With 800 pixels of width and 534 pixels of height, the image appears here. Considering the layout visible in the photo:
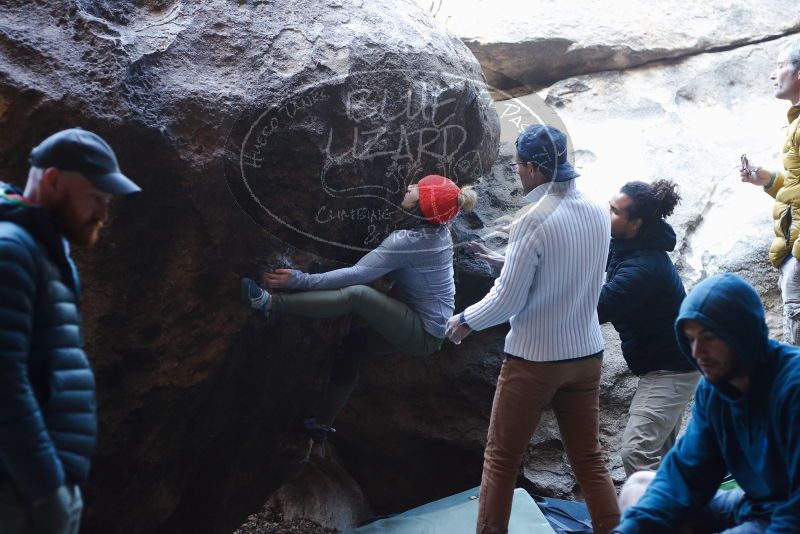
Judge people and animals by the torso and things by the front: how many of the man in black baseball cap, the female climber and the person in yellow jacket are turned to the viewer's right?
1

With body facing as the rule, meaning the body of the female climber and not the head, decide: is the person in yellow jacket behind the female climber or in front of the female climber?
behind

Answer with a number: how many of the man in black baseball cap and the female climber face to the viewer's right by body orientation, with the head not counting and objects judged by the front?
1

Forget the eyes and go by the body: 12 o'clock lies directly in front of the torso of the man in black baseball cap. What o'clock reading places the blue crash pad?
The blue crash pad is roughly at 11 o'clock from the man in black baseball cap.

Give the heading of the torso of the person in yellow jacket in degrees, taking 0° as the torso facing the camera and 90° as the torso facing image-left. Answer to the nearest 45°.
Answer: approximately 90°

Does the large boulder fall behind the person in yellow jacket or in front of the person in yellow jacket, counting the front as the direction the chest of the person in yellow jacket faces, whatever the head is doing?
in front

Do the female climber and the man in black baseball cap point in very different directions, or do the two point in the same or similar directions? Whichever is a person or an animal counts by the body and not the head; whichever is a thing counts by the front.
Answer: very different directions

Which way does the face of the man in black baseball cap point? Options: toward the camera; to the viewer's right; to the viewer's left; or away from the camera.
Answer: to the viewer's right

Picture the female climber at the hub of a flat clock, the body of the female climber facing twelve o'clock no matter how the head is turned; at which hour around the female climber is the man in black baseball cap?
The man in black baseball cap is roughly at 10 o'clock from the female climber.

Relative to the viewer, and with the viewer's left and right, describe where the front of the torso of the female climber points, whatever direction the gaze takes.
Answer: facing to the left of the viewer

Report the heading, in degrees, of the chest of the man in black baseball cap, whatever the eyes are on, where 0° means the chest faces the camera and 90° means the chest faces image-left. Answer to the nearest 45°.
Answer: approximately 270°

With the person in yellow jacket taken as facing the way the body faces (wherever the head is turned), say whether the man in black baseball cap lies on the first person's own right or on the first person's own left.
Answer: on the first person's own left

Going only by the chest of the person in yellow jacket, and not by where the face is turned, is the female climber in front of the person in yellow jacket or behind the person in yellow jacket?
in front

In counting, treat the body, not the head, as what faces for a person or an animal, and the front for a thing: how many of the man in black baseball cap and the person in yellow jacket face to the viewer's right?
1
